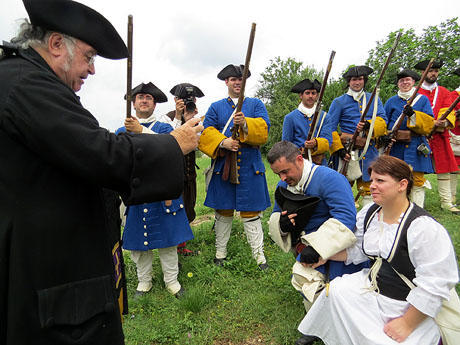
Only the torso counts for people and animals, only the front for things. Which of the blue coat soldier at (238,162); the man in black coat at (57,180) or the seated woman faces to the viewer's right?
the man in black coat

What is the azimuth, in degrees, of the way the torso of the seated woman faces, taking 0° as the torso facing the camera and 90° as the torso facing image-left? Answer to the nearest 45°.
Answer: approximately 45°

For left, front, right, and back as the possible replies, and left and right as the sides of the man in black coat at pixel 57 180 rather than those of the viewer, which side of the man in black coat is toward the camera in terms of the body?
right

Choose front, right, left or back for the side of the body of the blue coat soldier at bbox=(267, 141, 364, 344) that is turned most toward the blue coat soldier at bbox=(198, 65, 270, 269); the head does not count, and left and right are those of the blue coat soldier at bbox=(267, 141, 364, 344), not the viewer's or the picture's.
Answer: right

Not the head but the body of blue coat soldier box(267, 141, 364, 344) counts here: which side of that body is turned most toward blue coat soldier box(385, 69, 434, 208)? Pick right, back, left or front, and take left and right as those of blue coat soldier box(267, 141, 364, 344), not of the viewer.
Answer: back

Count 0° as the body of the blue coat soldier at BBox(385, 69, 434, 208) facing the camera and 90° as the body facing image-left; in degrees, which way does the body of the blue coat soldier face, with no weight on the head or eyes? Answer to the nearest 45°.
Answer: approximately 0°

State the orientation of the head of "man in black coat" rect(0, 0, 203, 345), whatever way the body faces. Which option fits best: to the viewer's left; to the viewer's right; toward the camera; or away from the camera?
to the viewer's right

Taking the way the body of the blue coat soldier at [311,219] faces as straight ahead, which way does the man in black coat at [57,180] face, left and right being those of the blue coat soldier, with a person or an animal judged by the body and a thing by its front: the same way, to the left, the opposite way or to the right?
the opposite way

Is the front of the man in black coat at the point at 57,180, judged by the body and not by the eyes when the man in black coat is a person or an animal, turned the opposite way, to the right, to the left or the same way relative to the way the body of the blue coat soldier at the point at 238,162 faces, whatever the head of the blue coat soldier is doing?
to the left
